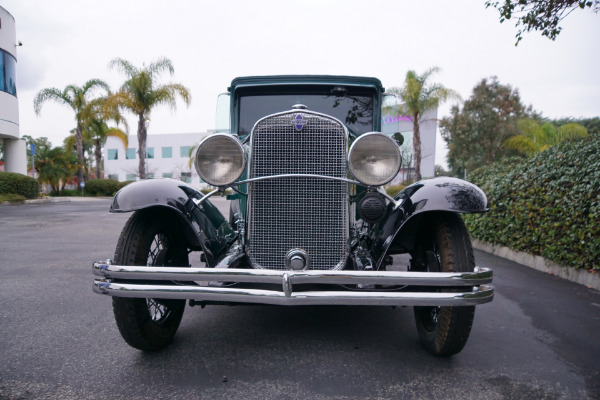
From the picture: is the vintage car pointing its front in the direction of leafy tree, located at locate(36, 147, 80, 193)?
no

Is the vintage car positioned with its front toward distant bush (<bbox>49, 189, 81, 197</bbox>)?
no

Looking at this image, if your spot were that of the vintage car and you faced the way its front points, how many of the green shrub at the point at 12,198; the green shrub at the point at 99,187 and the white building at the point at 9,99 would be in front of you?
0

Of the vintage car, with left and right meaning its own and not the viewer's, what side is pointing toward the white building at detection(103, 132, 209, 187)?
back

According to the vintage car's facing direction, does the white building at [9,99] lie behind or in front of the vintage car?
behind

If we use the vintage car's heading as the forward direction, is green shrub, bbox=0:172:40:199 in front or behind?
behind

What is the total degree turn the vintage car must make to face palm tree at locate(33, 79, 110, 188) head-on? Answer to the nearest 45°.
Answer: approximately 135° to its right

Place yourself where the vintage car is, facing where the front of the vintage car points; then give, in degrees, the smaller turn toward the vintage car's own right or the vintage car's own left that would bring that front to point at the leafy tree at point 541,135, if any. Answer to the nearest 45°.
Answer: approximately 135° to the vintage car's own left

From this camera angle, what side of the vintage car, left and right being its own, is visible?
front

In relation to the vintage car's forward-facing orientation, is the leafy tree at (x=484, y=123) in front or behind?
behind

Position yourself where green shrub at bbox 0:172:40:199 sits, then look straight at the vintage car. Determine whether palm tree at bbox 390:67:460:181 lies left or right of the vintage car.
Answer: left

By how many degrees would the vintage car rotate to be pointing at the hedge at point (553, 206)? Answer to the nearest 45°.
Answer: approximately 135° to its left

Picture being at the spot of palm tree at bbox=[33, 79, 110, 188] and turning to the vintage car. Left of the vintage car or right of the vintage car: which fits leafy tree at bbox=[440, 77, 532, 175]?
left

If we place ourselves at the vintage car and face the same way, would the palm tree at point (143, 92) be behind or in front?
behind
